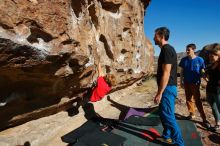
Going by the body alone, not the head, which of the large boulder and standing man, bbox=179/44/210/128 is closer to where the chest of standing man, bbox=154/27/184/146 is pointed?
the large boulder

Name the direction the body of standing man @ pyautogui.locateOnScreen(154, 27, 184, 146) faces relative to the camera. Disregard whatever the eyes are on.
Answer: to the viewer's left

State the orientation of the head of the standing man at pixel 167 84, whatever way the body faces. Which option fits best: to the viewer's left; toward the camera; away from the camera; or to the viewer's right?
to the viewer's left

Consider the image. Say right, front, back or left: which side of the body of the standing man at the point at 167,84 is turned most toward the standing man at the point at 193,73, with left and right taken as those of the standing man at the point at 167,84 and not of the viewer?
right

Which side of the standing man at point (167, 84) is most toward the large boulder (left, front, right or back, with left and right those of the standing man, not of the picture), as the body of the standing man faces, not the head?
front
